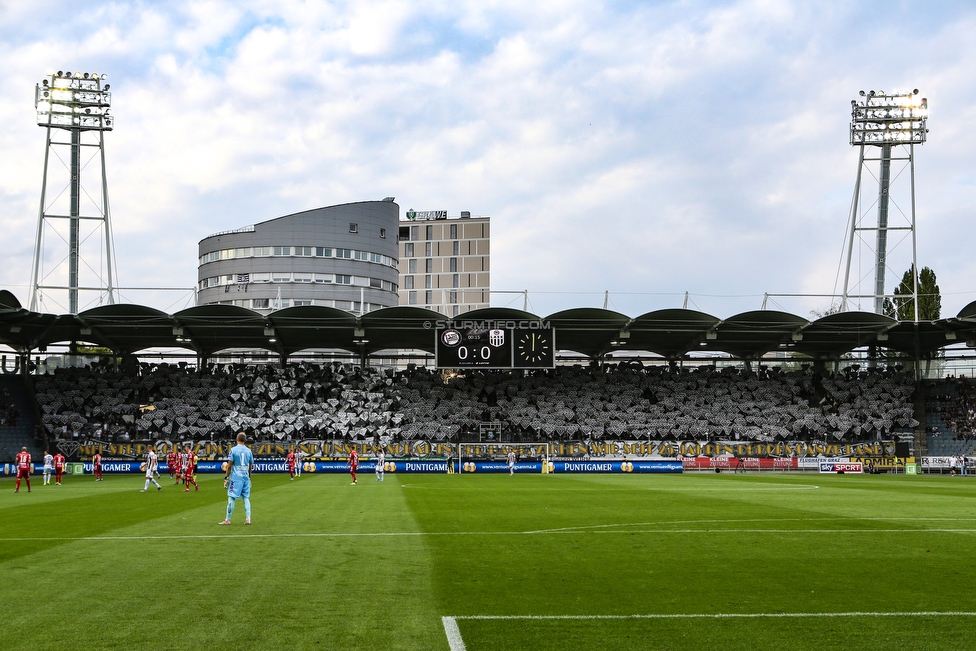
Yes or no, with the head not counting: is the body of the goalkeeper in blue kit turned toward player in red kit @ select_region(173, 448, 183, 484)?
yes

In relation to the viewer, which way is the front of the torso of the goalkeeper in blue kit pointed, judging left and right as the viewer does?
facing away from the viewer
